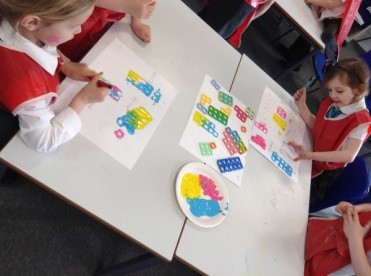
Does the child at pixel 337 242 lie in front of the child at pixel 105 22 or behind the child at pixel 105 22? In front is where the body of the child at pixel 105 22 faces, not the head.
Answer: in front

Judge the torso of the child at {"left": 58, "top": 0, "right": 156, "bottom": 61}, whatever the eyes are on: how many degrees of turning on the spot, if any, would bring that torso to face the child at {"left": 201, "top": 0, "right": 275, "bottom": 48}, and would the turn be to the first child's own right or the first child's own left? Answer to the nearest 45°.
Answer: approximately 45° to the first child's own left

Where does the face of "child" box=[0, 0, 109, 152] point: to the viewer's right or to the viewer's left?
to the viewer's right

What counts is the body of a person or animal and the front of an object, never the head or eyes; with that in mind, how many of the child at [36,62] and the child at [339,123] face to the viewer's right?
1

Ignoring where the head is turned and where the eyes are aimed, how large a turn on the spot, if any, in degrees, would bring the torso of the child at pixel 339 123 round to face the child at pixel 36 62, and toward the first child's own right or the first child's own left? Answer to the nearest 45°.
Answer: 0° — they already face them

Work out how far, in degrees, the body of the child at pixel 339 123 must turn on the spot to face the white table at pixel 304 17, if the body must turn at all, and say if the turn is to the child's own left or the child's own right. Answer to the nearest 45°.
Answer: approximately 90° to the child's own right

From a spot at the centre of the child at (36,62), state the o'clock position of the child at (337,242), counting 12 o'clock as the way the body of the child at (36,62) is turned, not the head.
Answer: the child at (337,242) is roughly at 12 o'clock from the child at (36,62).

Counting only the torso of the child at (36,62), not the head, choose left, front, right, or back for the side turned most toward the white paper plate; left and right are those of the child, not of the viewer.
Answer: front

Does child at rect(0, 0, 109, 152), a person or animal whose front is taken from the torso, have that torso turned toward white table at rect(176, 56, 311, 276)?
yes

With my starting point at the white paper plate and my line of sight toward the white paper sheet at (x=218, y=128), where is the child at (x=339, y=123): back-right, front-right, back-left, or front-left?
front-right

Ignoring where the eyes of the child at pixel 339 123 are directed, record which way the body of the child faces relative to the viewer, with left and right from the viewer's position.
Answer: facing the viewer and to the left of the viewer

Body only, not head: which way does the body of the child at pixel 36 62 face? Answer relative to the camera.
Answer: to the viewer's right
